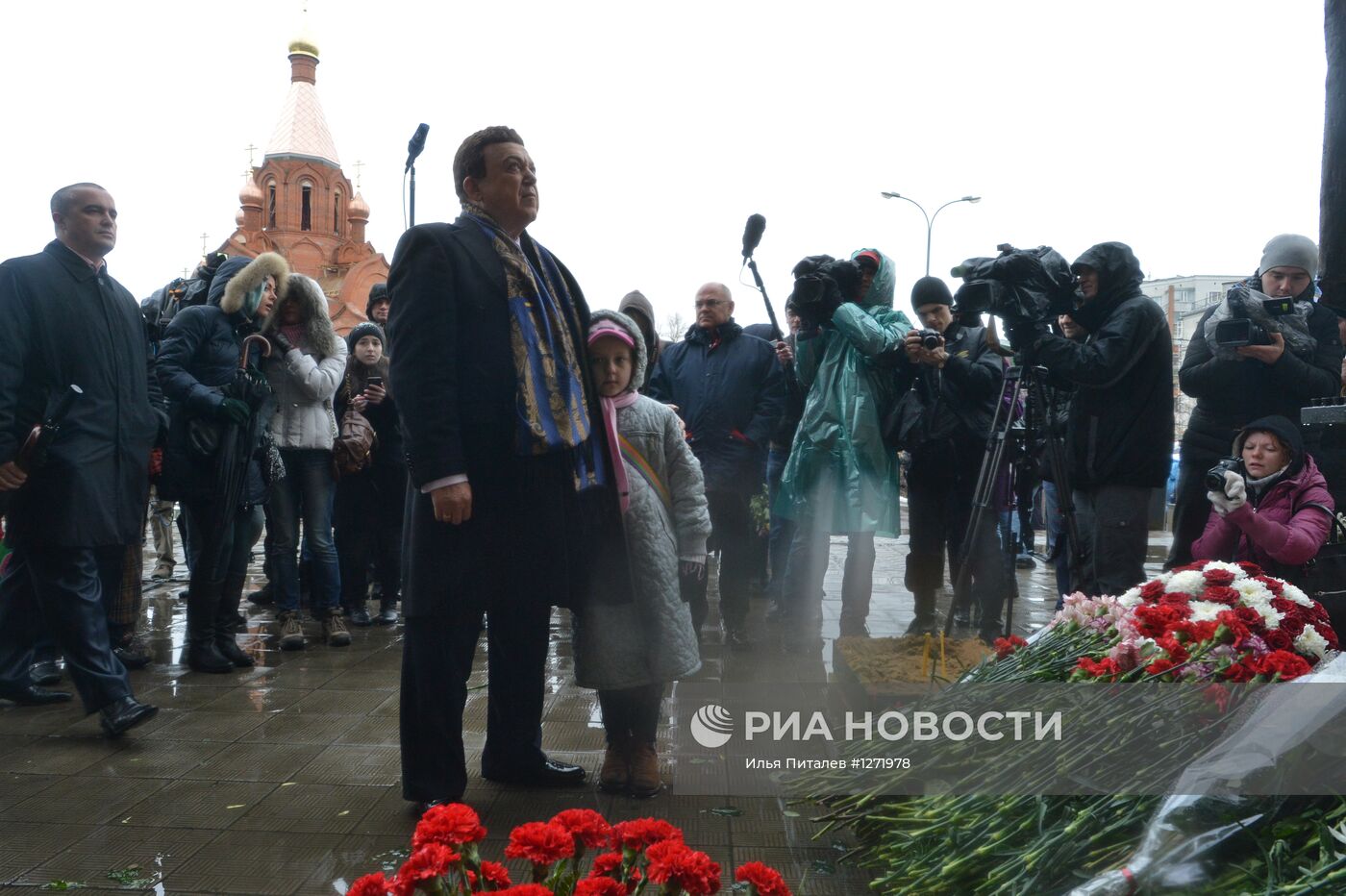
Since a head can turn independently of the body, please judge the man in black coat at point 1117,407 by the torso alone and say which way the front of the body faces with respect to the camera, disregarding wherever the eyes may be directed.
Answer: to the viewer's left

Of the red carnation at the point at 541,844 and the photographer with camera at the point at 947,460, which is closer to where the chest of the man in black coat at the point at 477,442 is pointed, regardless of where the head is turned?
the red carnation

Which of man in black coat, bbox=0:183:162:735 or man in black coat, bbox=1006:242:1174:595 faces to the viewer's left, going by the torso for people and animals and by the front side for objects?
man in black coat, bbox=1006:242:1174:595

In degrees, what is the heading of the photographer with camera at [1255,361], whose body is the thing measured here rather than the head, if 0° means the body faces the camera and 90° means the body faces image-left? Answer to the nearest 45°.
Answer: approximately 45°

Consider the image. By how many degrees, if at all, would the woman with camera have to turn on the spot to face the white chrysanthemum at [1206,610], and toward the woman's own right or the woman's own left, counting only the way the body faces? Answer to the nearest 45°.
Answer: approximately 45° to the woman's own left

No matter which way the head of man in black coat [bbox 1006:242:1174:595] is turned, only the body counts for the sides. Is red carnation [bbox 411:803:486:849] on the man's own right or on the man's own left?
on the man's own left
